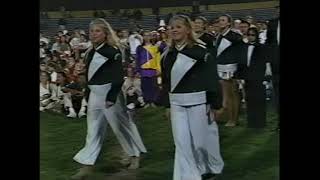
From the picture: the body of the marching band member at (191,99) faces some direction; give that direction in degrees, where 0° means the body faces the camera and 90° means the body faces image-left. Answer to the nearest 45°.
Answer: approximately 45°

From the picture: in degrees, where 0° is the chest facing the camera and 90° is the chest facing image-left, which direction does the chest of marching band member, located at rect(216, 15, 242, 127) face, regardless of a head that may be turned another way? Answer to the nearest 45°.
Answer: approximately 45°

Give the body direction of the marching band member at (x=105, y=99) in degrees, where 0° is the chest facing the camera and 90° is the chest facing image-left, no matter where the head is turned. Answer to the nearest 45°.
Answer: approximately 45°
